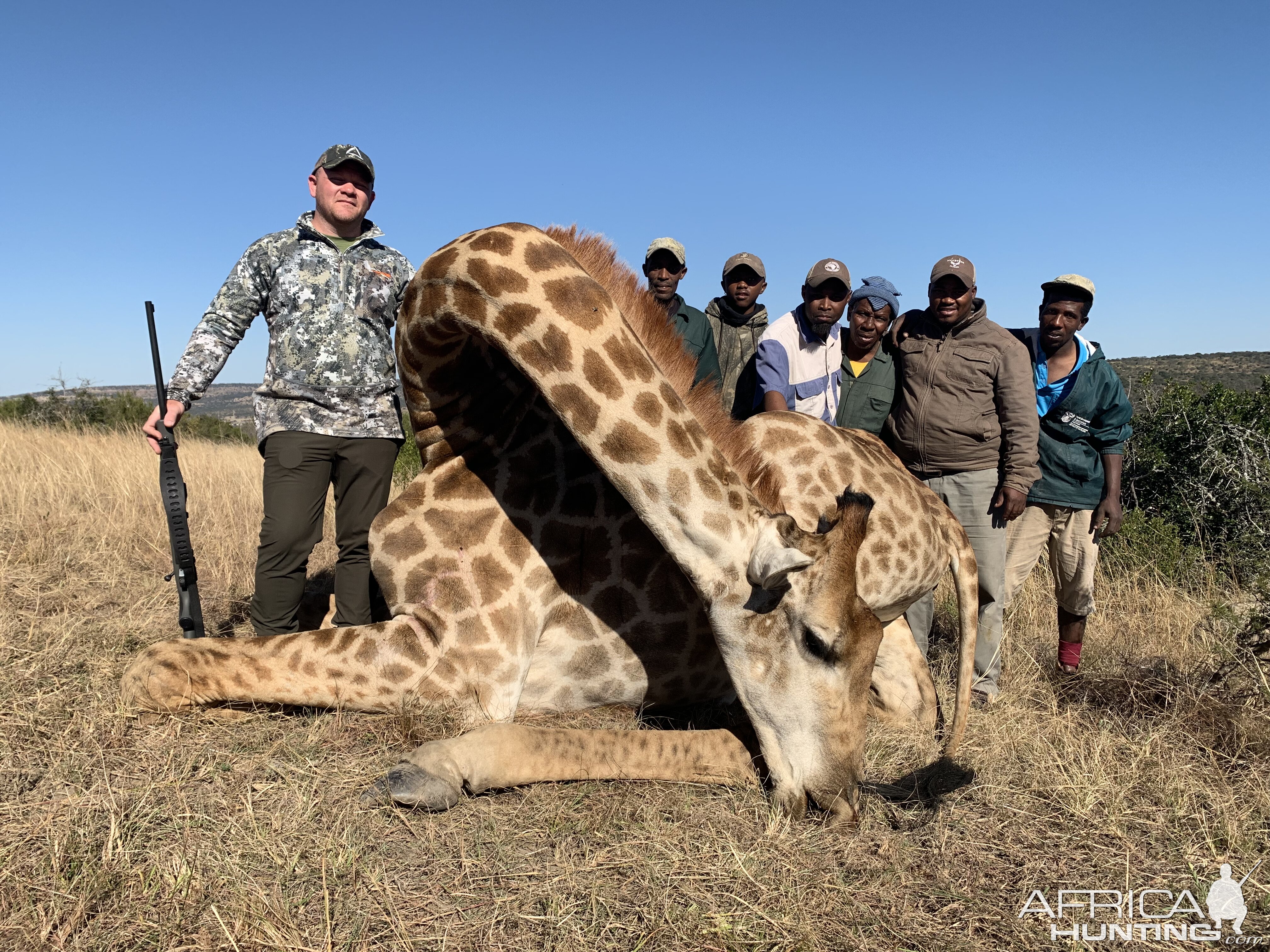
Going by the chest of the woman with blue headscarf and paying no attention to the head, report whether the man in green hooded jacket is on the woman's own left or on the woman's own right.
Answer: on the woman's own left

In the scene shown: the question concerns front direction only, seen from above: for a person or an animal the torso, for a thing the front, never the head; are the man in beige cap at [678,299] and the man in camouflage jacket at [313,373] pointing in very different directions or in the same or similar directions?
same or similar directions

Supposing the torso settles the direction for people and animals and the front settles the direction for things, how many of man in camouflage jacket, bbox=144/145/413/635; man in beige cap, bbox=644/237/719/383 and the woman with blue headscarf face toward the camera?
3

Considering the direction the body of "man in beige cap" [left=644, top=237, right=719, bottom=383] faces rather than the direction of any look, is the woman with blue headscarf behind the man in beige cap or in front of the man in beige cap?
in front

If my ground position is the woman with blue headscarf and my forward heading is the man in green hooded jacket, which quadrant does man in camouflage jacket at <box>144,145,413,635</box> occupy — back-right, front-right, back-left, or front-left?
back-right

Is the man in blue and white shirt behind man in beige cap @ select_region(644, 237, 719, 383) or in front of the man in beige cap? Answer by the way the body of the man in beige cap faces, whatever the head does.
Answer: in front

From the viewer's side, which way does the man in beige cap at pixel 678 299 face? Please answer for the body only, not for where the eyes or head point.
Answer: toward the camera

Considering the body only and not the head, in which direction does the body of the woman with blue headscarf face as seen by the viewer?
toward the camera

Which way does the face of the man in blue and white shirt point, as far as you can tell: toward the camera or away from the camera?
toward the camera
